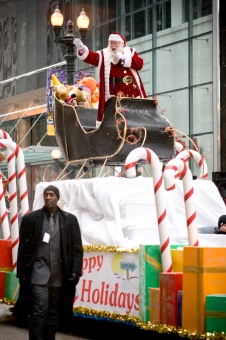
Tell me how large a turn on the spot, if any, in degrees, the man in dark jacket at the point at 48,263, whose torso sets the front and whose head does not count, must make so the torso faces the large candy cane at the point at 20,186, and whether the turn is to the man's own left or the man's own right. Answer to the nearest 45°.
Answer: approximately 180°

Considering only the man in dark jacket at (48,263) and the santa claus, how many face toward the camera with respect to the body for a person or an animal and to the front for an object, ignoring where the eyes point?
2

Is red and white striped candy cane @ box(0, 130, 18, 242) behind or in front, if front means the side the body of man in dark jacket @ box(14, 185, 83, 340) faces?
behind

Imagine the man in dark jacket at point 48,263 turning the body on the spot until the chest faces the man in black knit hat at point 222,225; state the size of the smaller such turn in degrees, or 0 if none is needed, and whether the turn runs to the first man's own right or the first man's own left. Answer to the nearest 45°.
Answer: approximately 135° to the first man's own left

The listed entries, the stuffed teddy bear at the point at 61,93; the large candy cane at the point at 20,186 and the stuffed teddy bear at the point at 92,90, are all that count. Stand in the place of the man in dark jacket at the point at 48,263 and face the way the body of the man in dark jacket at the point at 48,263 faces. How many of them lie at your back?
3

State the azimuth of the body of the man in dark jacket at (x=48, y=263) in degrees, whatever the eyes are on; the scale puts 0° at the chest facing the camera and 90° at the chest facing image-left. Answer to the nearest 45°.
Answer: approximately 0°

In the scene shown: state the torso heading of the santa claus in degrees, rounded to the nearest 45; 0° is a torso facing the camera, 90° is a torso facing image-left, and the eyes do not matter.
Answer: approximately 0°
